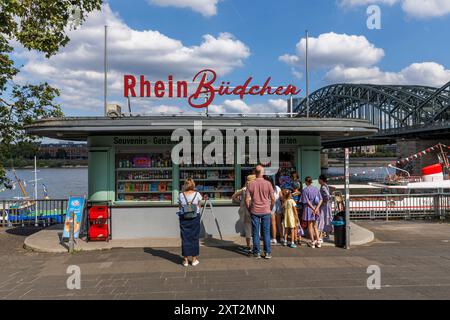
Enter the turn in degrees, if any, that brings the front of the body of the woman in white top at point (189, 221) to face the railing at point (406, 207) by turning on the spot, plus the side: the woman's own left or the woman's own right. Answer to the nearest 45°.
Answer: approximately 45° to the woman's own right

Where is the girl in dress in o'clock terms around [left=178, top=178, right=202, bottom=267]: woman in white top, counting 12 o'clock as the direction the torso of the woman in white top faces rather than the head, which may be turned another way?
The girl in dress is roughly at 2 o'clock from the woman in white top.

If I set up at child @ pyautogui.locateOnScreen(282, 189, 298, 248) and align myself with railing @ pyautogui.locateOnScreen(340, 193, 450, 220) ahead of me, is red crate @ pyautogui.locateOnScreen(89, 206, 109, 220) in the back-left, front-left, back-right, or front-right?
back-left

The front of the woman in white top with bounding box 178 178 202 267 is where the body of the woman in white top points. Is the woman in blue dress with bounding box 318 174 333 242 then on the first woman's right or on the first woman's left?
on the first woman's right

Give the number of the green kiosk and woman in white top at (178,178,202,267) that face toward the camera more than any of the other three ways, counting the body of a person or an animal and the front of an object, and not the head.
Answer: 1

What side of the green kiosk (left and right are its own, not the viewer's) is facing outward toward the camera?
front

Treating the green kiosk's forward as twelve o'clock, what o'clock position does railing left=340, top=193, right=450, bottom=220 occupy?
The railing is roughly at 8 o'clock from the green kiosk.

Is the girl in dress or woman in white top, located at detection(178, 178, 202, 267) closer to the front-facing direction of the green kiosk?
the woman in white top

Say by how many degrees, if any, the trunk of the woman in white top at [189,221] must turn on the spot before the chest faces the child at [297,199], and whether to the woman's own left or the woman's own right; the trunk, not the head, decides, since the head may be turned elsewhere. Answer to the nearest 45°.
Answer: approximately 45° to the woman's own right

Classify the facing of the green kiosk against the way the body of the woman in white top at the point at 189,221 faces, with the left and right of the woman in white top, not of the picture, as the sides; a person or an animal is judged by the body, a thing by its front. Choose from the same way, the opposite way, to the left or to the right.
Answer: the opposite way

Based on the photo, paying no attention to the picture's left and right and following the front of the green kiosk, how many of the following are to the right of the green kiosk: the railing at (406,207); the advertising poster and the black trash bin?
1

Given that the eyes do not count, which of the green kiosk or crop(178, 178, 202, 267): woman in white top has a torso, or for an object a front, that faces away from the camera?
the woman in white top

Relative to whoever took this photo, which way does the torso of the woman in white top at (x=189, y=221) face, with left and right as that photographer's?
facing away from the viewer

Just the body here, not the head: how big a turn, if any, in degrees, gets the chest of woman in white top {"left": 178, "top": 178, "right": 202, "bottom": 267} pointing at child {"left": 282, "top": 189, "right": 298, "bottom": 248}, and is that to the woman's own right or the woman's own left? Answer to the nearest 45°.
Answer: approximately 45° to the woman's own right
